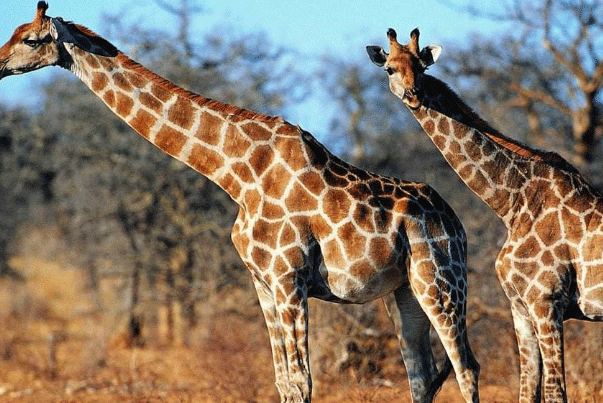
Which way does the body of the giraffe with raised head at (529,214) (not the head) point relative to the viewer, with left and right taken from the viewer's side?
facing to the left of the viewer

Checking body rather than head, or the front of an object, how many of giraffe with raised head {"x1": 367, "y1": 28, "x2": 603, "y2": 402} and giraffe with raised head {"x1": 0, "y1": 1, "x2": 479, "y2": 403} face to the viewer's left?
2

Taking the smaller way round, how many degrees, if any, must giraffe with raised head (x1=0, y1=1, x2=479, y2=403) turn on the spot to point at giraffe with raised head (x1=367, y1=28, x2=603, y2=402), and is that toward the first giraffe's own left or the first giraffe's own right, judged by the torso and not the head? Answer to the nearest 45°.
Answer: approximately 180°

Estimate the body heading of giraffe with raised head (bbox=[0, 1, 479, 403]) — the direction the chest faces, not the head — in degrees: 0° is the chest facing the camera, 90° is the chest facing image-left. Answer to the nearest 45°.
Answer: approximately 90°

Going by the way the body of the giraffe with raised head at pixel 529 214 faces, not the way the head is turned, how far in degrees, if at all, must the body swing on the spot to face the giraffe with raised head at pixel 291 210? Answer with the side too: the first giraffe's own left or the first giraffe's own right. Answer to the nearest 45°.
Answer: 0° — it already faces it
